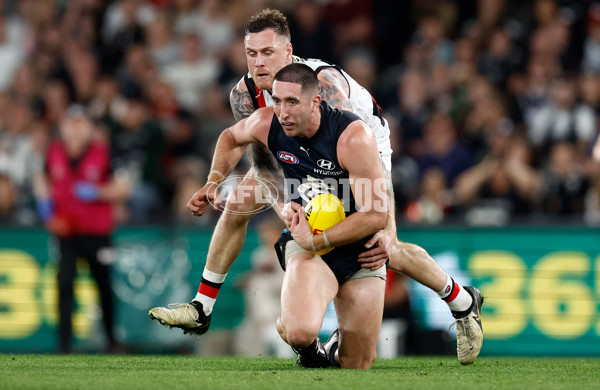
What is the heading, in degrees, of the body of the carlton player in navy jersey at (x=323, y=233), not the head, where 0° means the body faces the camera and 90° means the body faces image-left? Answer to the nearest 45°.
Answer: approximately 45°

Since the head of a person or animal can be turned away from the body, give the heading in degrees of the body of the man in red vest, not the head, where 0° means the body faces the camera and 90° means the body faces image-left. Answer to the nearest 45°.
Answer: approximately 0°

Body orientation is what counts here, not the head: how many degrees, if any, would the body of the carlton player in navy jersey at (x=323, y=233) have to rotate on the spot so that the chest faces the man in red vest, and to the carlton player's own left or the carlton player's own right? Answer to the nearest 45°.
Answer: approximately 90° to the carlton player's own right

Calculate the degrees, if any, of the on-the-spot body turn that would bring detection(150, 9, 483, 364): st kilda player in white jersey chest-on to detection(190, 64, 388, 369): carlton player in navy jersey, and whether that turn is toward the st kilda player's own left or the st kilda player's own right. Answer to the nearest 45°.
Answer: approximately 45° to the st kilda player's own left

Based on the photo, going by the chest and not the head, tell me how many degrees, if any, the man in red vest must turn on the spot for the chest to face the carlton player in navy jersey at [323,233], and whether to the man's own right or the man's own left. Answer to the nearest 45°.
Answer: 0° — they already face them

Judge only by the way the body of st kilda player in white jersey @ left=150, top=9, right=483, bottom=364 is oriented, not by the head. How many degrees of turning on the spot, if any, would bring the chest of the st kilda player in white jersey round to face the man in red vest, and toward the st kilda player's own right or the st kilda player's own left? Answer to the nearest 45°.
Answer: approximately 90° to the st kilda player's own right
